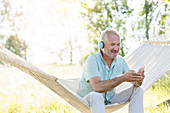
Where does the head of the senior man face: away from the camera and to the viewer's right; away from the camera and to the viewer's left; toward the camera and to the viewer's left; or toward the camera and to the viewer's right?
toward the camera and to the viewer's right

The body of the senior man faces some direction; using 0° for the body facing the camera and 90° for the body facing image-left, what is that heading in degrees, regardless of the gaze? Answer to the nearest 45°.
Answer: approximately 315°

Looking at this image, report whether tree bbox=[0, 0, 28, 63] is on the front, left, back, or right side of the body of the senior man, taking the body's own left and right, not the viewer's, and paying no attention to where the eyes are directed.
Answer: back
